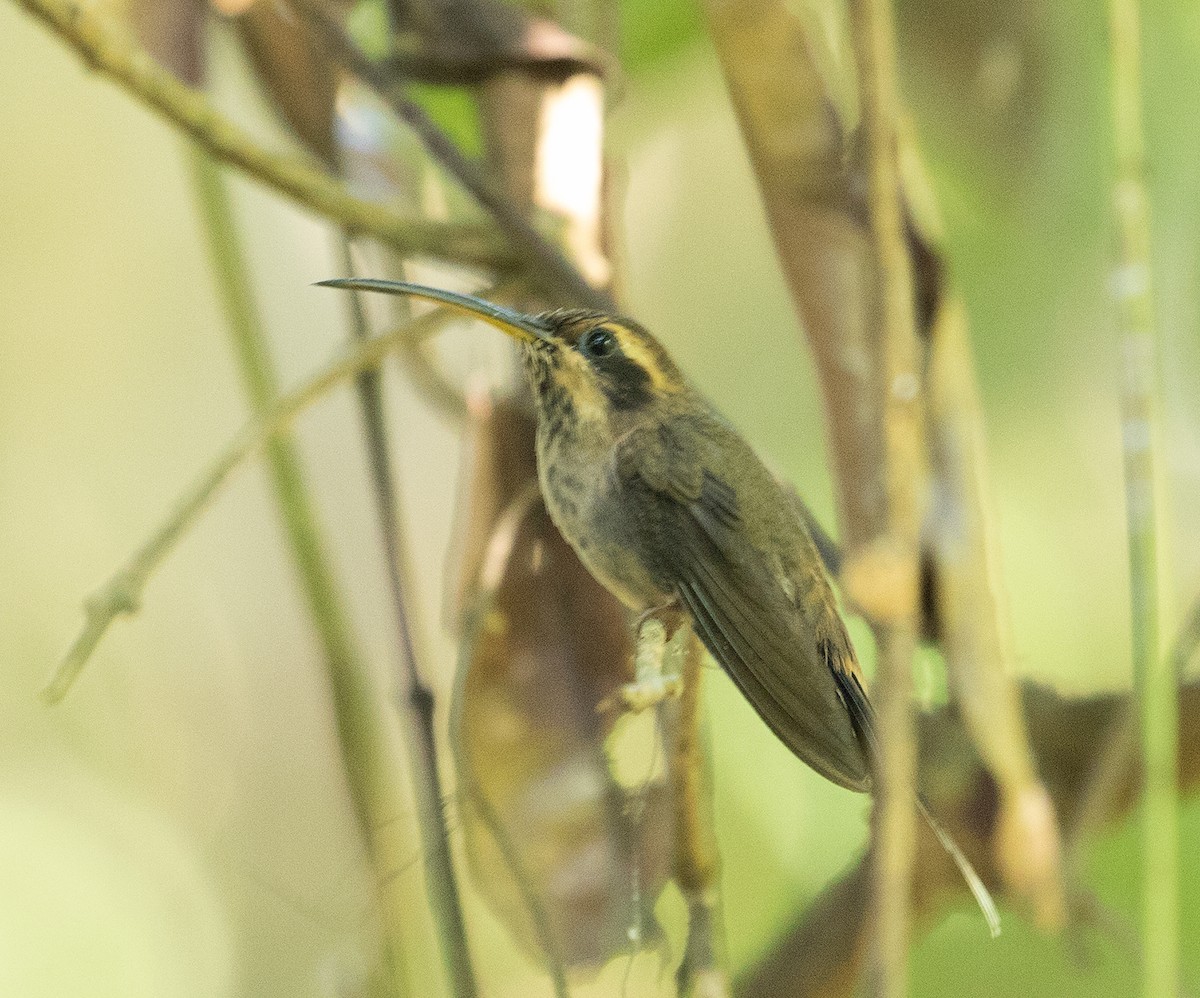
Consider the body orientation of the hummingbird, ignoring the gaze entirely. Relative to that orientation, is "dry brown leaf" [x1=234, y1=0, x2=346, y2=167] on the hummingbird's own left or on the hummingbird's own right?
on the hummingbird's own right

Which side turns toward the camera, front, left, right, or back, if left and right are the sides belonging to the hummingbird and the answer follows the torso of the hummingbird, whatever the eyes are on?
left
